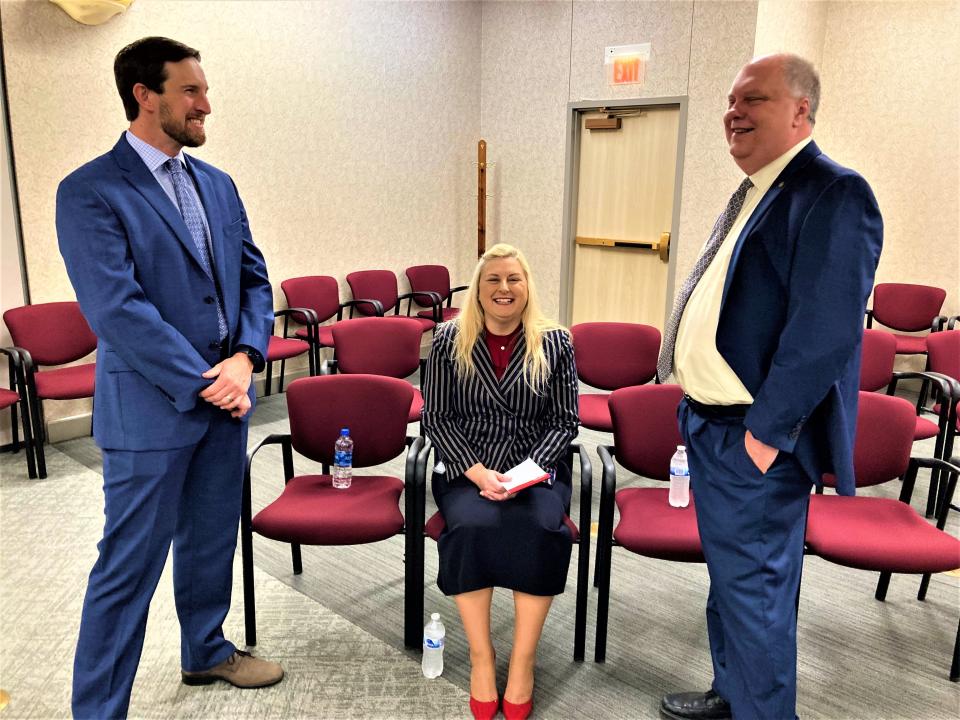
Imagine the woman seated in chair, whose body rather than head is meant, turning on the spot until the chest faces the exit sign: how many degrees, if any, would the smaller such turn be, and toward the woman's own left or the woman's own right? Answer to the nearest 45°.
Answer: approximately 180°

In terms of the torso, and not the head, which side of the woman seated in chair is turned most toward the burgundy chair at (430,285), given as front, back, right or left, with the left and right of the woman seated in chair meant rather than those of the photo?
back

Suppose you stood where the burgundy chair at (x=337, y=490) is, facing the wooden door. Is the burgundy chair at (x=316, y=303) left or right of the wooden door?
left

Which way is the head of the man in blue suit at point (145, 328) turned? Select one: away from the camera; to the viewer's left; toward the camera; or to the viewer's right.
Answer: to the viewer's right

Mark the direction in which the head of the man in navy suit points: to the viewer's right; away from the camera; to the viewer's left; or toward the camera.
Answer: to the viewer's left

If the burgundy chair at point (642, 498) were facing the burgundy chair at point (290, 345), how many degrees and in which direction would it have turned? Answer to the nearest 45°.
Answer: approximately 135° to its right

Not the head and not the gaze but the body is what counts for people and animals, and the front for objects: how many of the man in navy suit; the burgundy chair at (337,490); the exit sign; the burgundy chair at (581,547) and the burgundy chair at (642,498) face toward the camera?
4

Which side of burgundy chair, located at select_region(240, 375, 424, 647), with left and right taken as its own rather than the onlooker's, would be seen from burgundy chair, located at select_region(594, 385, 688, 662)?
left

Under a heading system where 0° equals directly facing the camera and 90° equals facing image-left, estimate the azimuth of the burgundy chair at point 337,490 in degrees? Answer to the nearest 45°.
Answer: approximately 0°

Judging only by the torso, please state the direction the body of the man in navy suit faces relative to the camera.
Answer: to the viewer's left

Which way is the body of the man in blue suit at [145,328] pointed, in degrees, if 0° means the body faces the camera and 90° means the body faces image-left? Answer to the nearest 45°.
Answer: approximately 315°
